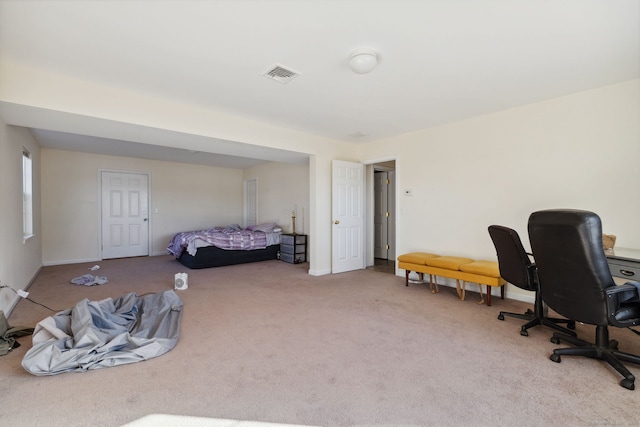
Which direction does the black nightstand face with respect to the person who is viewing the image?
facing the viewer and to the left of the viewer

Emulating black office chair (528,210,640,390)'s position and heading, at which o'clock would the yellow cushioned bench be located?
The yellow cushioned bench is roughly at 9 o'clock from the black office chair.

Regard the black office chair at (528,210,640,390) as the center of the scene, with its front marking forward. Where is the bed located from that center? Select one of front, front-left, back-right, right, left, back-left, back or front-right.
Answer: back-left

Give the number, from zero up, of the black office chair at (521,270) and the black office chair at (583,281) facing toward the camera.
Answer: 0

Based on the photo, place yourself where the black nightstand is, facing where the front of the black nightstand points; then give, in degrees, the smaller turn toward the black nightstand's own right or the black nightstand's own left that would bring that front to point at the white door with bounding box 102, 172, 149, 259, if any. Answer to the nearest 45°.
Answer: approximately 45° to the black nightstand's own right

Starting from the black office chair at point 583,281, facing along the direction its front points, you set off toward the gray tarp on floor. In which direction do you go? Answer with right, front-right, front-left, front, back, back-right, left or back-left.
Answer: back

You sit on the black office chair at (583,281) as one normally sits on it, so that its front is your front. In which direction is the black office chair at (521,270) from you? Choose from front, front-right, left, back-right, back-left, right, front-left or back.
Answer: left

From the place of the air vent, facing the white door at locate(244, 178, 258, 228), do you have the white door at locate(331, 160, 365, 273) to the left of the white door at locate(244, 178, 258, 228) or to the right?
right

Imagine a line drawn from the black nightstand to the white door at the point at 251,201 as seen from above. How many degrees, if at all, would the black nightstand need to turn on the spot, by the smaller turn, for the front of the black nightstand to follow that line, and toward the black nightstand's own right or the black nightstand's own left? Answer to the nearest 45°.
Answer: approximately 90° to the black nightstand's own right

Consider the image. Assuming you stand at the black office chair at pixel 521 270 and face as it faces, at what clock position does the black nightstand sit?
The black nightstand is roughly at 8 o'clock from the black office chair.

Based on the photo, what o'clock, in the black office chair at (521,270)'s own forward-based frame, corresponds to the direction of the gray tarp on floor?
The gray tarp on floor is roughly at 6 o'clock from the black office chair.

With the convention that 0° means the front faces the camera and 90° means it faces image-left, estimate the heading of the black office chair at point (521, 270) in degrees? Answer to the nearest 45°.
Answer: approximately 225°

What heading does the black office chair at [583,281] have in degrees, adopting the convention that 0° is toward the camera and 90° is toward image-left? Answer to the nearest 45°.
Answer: approximately 225°
